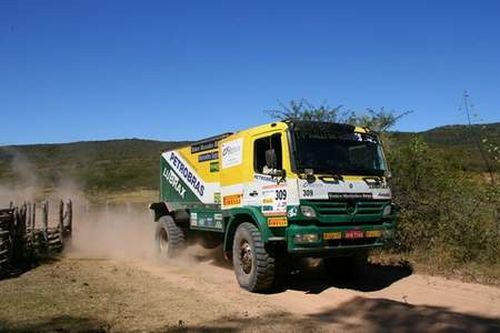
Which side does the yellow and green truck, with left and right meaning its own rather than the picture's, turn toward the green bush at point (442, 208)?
left

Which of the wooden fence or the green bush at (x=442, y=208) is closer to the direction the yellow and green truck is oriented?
the green bush

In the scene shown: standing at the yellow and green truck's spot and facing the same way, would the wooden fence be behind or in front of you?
behind

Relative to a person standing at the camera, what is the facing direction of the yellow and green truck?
facing the viewer and to the right of the viewer
